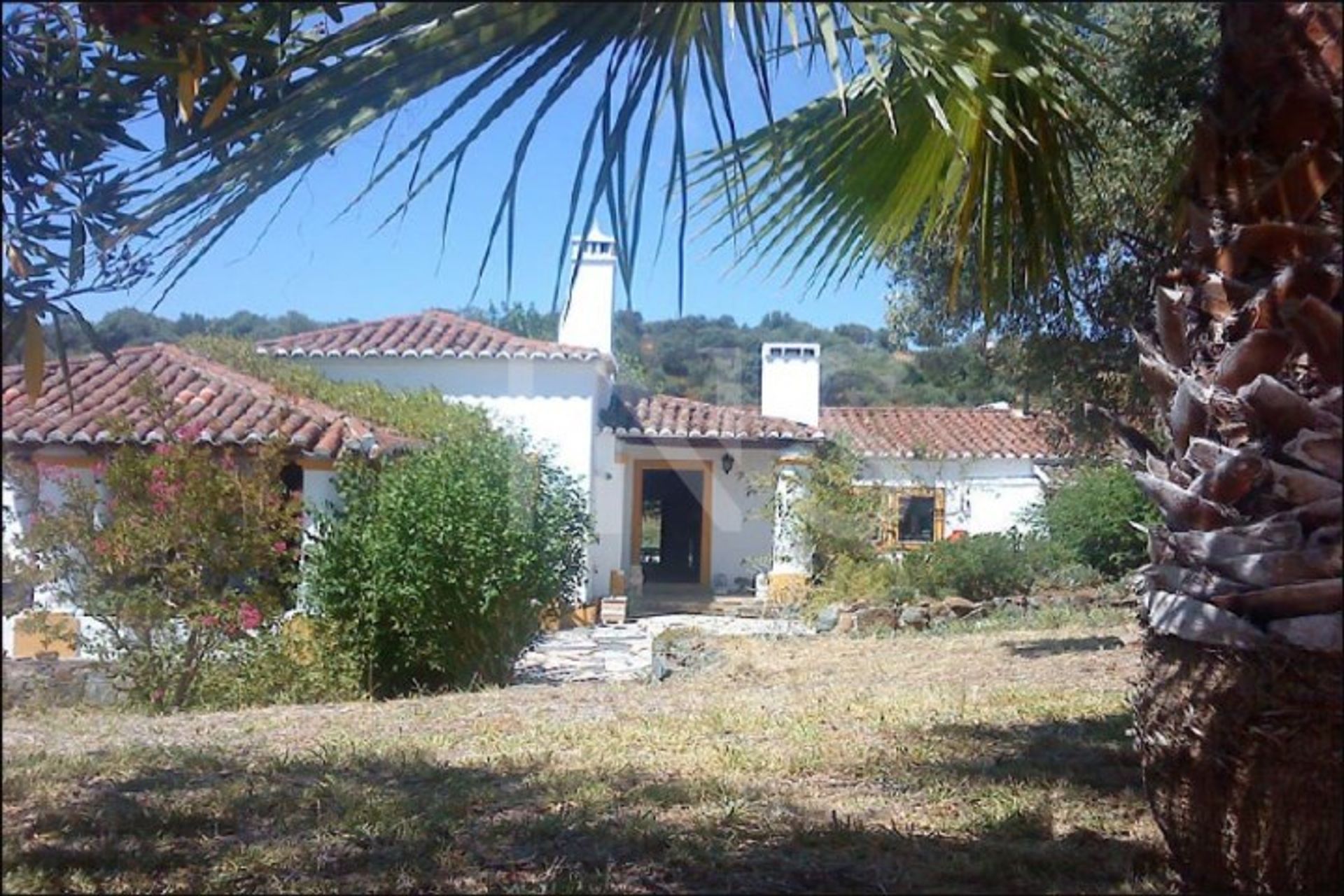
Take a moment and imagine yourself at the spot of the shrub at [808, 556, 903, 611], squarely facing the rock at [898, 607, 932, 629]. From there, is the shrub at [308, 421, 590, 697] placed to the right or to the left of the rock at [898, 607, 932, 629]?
right

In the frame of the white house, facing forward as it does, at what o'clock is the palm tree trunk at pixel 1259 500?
The palm tree trunk is roughly at 12 o'clock from the white house.

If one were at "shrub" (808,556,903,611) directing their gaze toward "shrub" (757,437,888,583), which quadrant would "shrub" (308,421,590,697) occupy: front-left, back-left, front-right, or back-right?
back-left

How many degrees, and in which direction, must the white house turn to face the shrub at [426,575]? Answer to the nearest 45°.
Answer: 0° — it already faces it

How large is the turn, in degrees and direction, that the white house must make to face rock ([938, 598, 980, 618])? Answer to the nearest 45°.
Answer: approximately 45° to its left

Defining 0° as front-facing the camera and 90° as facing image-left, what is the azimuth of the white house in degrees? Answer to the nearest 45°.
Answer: approximately 0°

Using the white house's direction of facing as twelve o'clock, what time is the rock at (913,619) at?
The rock is roughly at 11 o'clock from the white house.

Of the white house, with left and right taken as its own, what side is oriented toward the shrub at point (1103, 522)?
left
